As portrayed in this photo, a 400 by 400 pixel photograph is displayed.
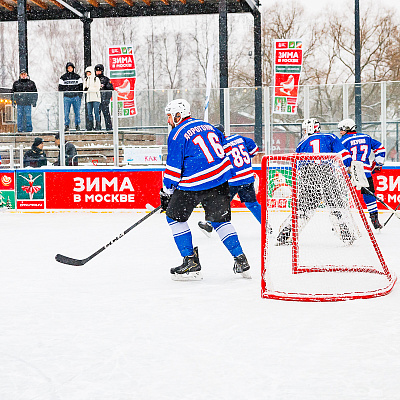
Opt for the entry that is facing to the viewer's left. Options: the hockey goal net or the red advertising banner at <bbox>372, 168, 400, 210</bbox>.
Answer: the hockey goal net

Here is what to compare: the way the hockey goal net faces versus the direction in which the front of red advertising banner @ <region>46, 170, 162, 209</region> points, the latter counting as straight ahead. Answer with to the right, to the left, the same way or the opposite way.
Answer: to the right

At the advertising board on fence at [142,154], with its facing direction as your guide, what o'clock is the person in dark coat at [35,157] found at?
The person in dark coat is roughly at 3 o'clock from the advertising board on fence.

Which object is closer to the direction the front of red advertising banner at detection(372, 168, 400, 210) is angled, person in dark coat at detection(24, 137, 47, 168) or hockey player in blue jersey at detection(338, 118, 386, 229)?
the hockey player in blue jersey

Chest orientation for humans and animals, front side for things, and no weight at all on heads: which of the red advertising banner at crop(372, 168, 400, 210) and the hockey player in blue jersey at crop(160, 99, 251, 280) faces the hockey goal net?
the red advertising banner

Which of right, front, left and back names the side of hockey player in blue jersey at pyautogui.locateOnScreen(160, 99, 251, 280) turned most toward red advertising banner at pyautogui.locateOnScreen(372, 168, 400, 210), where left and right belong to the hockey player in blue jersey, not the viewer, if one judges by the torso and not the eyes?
right

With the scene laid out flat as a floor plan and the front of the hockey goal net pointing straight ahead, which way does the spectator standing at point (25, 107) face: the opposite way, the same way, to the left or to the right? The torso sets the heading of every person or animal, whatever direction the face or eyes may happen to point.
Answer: to the left

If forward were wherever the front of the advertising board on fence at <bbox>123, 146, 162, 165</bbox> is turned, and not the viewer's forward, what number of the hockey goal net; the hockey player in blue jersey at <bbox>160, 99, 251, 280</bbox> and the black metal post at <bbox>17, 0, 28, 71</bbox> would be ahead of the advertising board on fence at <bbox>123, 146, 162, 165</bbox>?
2

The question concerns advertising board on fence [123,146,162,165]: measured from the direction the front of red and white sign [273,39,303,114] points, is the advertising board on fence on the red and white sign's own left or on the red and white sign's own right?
on the red and white sign's own right

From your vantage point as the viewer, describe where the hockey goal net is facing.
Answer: facing to the left of the viewer

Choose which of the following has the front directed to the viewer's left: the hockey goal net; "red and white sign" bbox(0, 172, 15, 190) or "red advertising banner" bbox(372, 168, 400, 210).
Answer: the hockey goal net

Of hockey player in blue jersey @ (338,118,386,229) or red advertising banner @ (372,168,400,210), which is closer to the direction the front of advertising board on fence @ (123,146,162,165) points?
the hockey player in blue jersey
